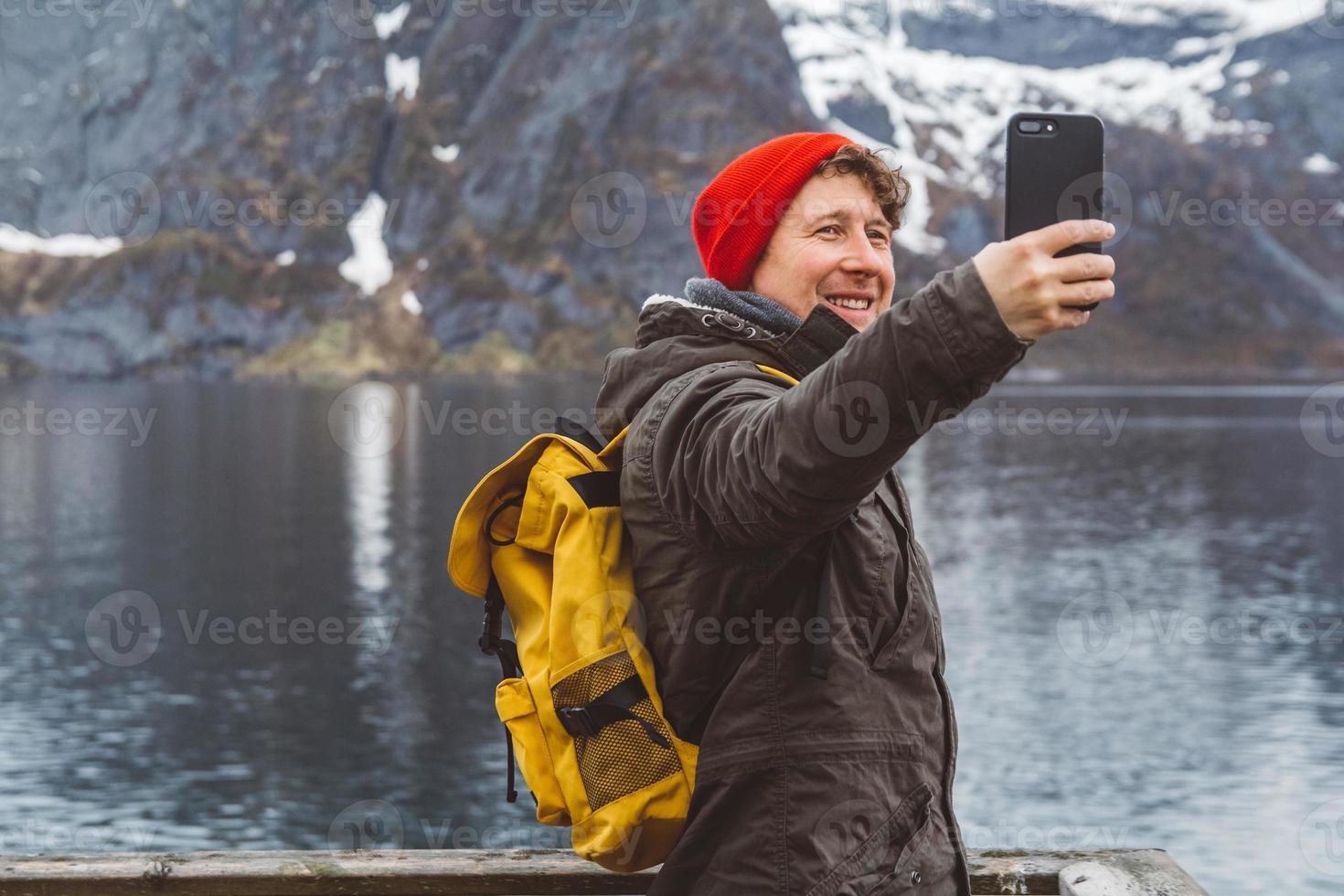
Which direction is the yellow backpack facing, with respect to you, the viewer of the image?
facing to the left of the viewer

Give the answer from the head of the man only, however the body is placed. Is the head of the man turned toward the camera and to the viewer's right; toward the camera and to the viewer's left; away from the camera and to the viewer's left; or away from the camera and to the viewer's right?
toward the camera and to the viewer's right
